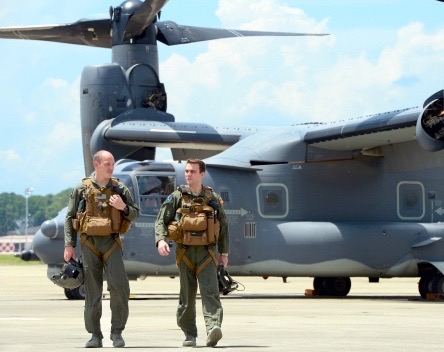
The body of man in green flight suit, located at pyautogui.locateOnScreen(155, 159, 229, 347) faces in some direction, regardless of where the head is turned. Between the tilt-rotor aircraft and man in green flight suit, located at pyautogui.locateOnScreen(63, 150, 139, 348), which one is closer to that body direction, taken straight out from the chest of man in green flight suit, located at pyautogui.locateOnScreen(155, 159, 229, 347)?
the man in green flight suit

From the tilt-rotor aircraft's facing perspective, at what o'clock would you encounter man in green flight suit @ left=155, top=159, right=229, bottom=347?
The man in green flight suit is roughly at 11 o'clock from the tilt-rotor aircraft.

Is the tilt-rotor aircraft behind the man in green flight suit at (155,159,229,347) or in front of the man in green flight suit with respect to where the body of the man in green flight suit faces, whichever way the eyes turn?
behind

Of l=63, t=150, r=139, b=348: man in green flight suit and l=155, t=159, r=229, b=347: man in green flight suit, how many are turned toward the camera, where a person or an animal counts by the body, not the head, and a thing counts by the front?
2

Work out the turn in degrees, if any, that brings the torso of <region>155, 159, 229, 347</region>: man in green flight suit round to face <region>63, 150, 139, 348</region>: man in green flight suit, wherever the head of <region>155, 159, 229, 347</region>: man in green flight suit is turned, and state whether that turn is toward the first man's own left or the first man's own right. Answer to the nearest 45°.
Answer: approximately 90° to the first man's own right

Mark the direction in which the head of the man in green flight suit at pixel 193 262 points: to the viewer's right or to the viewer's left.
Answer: to the viewer's left

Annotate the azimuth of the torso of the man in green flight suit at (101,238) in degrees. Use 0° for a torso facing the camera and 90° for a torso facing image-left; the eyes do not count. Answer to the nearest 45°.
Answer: approximately 0°

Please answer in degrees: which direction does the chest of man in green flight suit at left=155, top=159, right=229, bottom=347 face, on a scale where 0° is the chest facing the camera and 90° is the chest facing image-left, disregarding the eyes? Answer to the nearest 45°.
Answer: approximately 0°

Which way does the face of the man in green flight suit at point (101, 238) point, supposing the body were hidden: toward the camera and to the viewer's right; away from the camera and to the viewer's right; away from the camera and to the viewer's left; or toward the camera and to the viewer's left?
toward the camera and to the viewer's right

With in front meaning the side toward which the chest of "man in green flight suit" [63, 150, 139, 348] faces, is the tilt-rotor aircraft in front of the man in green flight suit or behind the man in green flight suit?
behind

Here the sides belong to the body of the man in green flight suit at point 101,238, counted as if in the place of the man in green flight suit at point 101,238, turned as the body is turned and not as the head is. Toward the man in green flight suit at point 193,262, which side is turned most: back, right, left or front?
left
